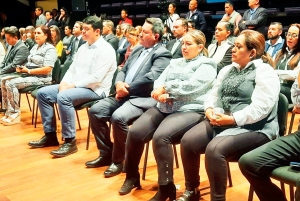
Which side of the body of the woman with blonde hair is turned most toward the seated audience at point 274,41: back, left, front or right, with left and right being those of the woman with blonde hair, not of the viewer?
back

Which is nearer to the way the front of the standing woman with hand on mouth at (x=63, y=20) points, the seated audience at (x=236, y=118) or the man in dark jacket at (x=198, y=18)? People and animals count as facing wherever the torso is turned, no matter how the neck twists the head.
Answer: the seated audience

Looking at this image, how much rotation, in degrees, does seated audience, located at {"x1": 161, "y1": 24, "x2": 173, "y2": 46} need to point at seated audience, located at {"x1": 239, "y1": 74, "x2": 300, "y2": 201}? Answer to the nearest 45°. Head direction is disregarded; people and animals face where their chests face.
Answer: approximately 45° to their left

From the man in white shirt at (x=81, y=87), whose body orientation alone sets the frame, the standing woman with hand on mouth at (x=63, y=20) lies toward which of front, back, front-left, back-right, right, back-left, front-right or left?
back-right

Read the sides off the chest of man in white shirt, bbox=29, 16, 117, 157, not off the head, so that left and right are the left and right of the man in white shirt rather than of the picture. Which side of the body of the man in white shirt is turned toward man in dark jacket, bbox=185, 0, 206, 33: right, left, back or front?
back

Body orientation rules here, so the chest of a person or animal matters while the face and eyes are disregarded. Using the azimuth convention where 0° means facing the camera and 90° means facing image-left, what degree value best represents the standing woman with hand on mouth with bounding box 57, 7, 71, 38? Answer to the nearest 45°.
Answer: approximately 45°

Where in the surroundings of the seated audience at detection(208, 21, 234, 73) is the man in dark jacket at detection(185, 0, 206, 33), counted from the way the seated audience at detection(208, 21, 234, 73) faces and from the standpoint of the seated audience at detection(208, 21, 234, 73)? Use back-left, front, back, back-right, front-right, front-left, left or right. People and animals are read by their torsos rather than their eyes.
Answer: back-right

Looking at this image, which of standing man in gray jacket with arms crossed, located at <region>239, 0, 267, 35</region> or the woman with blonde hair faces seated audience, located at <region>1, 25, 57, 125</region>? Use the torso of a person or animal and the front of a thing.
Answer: standing man in gray jacket with arms crossed, located at <region>239, 0, 267, 35</region>
